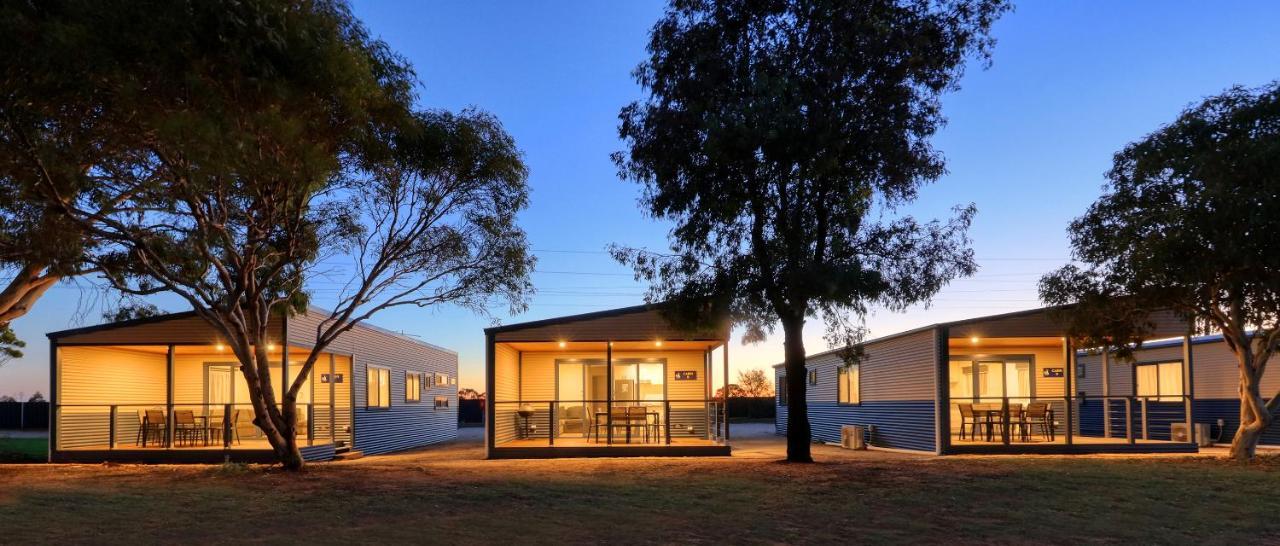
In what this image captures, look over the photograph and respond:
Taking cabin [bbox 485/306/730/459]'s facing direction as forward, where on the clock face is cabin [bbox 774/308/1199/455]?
cabin [bbox 774/308/1199/455] is roughly at 9 o'clock from cabin [bbox 485/306/730/459].

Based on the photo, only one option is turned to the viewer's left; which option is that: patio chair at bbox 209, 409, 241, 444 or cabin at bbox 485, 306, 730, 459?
the patio chair

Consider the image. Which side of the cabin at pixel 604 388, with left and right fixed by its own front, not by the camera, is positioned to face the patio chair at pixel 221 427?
right

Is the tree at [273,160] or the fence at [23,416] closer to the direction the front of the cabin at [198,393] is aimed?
the tree

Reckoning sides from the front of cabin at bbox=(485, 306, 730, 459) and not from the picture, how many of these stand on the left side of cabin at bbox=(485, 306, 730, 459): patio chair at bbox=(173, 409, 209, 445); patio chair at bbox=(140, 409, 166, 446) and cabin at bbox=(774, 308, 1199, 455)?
1

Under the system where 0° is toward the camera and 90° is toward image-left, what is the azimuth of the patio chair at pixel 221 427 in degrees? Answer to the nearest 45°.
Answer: approximately 90°

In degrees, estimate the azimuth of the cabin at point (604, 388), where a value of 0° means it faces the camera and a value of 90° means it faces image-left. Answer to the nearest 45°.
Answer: approximately 0°

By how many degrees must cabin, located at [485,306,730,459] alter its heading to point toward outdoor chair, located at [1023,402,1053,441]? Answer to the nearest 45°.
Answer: approximately 90° to its left

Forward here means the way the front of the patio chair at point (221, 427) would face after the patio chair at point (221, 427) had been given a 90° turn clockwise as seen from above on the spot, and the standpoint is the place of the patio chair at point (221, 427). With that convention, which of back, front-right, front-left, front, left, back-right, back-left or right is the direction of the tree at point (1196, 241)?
back-right

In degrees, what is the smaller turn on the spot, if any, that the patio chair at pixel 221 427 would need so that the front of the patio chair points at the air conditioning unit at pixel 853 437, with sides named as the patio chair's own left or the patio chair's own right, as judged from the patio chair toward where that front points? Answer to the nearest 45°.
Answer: approximately 180°
